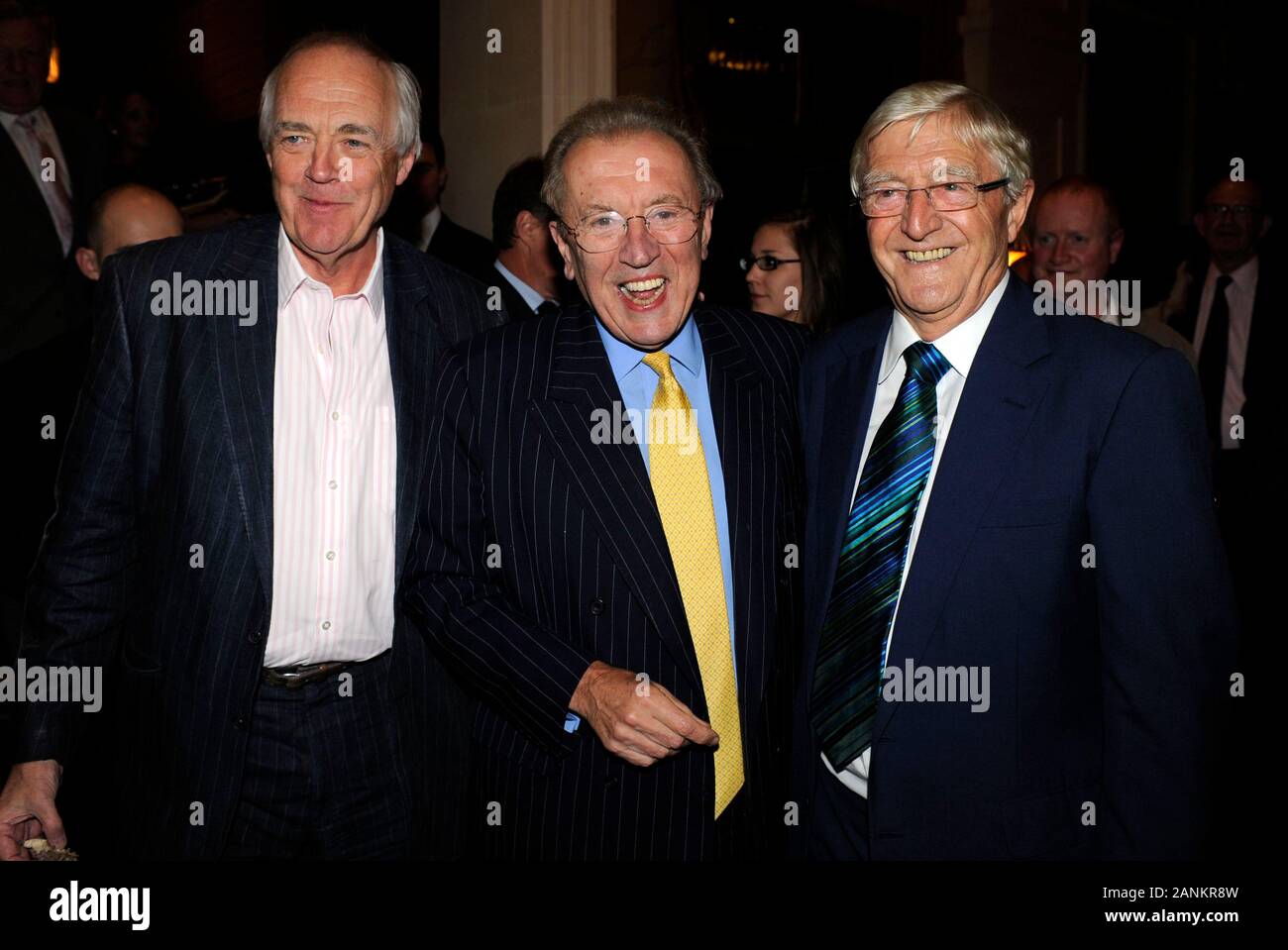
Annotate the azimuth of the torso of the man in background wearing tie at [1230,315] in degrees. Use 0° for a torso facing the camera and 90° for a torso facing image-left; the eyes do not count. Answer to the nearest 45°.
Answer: approximately 0°

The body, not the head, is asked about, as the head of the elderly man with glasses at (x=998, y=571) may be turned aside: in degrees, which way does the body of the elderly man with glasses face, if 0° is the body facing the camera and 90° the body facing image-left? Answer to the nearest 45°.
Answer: approximately 45°

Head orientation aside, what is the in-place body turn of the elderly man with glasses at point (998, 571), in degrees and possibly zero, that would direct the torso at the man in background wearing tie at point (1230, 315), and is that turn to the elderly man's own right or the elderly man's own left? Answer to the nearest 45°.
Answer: approximately 135° to the elderly man's own right

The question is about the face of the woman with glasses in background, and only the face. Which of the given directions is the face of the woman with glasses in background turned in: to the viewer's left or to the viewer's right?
to the viewer's left

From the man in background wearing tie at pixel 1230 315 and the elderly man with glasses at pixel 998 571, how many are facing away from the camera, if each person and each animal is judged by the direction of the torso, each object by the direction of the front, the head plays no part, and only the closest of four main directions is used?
0

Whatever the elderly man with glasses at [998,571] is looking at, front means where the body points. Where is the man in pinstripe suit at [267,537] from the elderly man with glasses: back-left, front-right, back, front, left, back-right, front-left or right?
front-right
